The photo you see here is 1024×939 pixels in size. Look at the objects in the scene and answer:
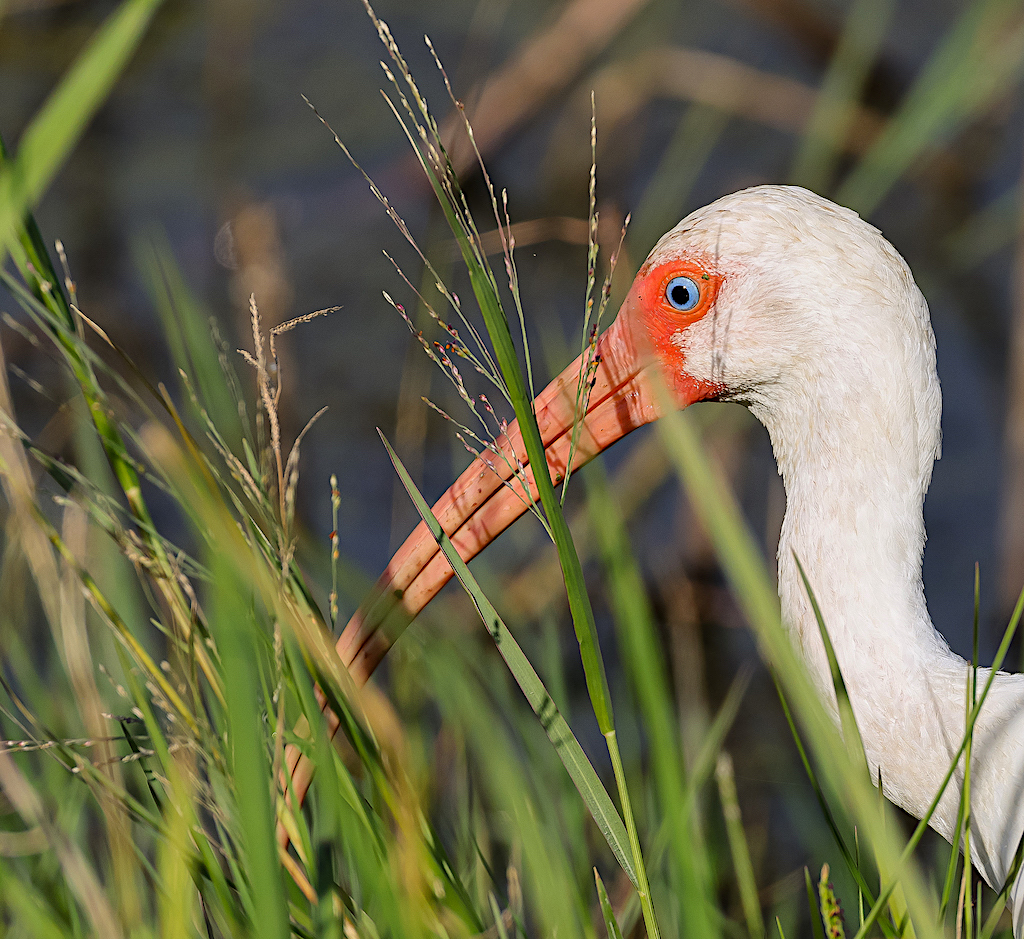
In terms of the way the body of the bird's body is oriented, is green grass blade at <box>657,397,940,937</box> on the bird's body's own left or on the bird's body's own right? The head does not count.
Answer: on the bird's body's own left

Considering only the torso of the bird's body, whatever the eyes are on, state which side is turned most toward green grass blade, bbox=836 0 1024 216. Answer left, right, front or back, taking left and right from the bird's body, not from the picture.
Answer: right

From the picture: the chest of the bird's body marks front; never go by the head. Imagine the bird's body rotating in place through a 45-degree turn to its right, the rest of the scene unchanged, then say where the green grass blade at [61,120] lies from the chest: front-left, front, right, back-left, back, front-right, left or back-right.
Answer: left

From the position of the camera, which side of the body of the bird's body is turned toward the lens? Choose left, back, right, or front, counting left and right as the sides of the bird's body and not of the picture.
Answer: left

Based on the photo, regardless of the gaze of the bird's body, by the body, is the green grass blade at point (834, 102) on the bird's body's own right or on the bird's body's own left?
on the bird's body's own right

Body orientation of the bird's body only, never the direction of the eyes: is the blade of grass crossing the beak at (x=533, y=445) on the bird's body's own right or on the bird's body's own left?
on the bird's body's own left
